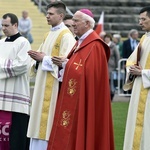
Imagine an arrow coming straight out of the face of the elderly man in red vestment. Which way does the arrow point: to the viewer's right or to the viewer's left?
to the viewer's left

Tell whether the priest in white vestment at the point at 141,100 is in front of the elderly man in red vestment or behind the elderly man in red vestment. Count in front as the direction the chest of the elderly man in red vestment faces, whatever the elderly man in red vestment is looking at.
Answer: behind

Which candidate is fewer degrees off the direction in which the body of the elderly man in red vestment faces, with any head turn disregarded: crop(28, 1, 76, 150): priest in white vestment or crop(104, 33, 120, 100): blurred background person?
the priest in white vestment

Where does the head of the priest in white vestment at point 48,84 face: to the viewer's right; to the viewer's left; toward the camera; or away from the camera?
to the viewer's left

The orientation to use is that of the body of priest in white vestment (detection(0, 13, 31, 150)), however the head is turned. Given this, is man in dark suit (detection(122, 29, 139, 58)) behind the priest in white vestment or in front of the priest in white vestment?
behind

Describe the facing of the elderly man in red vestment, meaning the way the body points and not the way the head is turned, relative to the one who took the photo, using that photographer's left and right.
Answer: facing to the left of the viewer

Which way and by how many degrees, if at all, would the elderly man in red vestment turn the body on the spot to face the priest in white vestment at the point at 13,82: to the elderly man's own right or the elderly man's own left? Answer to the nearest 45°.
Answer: approximately 45° to the elderly man's own right

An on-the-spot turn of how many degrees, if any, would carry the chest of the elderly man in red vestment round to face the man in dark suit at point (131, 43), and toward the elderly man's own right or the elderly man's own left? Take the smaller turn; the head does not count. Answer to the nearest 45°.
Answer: approximately 90° to the elderly man's own right

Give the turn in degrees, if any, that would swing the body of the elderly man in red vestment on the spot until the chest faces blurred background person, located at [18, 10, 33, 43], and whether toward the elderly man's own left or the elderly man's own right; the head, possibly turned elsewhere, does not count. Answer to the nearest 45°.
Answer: approximately 90° to the elderly man's own right

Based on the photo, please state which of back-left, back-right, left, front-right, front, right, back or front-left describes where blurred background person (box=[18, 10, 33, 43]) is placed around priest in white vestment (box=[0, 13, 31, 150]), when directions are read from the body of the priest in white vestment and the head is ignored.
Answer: back-right

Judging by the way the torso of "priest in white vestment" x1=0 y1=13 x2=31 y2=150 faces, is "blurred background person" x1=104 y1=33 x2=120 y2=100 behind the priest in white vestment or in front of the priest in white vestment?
behind

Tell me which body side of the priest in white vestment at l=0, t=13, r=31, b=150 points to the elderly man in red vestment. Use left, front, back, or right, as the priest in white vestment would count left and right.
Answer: left
